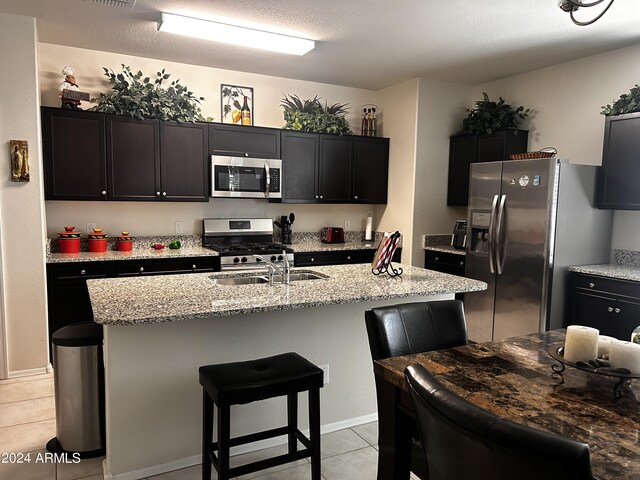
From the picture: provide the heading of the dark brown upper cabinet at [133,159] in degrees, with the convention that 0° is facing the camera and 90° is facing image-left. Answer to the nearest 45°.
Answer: approximately 0°

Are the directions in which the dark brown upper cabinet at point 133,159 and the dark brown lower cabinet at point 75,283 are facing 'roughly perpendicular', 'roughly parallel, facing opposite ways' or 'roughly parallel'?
roughly parallel

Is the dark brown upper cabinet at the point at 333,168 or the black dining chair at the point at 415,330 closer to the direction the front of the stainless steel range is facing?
the black dining chair

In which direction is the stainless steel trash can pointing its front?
to the viewer's left

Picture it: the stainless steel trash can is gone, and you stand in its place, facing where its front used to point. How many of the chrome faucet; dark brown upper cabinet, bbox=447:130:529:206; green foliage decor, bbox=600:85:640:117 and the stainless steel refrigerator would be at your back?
4

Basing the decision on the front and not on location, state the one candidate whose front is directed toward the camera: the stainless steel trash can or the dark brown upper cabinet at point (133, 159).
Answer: the dark brown upper cabinet

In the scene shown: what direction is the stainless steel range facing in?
toward the camera

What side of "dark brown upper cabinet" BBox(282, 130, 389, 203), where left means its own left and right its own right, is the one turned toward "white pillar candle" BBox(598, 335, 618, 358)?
front

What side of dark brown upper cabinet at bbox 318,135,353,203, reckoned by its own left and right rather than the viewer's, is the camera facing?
front

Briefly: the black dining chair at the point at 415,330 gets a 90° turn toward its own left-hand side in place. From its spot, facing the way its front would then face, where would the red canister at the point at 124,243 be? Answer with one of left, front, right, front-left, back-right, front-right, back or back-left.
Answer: left

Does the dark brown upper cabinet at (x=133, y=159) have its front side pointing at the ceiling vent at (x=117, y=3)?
yes

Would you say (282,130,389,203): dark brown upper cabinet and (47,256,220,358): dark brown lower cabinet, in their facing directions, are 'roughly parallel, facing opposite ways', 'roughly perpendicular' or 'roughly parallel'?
roughly parallel

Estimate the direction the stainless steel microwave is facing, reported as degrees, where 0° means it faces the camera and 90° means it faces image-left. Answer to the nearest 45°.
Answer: approximately 0°

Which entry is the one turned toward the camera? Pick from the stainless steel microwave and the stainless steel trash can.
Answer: the stainless steel microwave

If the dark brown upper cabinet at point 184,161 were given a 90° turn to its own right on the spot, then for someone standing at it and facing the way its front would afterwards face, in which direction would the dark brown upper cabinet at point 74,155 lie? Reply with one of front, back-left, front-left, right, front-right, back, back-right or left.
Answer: front

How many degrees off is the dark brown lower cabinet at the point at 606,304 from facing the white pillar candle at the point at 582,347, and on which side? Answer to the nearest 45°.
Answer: approximately 45° to its left

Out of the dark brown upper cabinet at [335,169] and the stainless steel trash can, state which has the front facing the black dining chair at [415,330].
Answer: the dark brown upper cabinet
